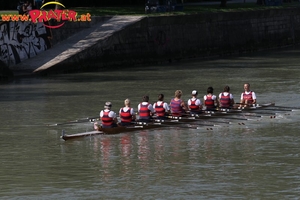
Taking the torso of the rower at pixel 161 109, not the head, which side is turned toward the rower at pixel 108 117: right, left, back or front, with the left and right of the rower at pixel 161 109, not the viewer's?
back

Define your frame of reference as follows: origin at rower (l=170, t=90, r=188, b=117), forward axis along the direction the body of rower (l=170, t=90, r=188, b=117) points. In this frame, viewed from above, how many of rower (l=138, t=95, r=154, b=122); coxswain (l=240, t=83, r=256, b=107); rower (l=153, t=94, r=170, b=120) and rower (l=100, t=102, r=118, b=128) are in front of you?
1

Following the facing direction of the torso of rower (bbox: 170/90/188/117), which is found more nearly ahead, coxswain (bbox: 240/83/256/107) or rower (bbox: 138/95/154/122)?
the coxswain

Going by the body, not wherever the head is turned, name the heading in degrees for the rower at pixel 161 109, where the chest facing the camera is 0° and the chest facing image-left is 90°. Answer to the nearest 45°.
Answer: approximately 225°

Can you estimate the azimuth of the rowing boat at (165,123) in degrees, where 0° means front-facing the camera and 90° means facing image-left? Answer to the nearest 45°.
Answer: approximately 45°

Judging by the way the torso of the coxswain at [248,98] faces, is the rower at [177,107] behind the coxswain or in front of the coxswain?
in front

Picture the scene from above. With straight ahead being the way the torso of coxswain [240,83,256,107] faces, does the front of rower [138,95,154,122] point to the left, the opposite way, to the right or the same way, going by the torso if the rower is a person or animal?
the opposite way

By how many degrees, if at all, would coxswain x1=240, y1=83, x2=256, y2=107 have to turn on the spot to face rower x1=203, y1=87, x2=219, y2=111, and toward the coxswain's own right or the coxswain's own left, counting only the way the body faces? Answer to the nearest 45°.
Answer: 0° — they already face them

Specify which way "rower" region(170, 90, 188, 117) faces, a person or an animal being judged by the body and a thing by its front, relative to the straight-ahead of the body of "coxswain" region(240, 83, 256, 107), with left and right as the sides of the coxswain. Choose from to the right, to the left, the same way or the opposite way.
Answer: the opposite way
